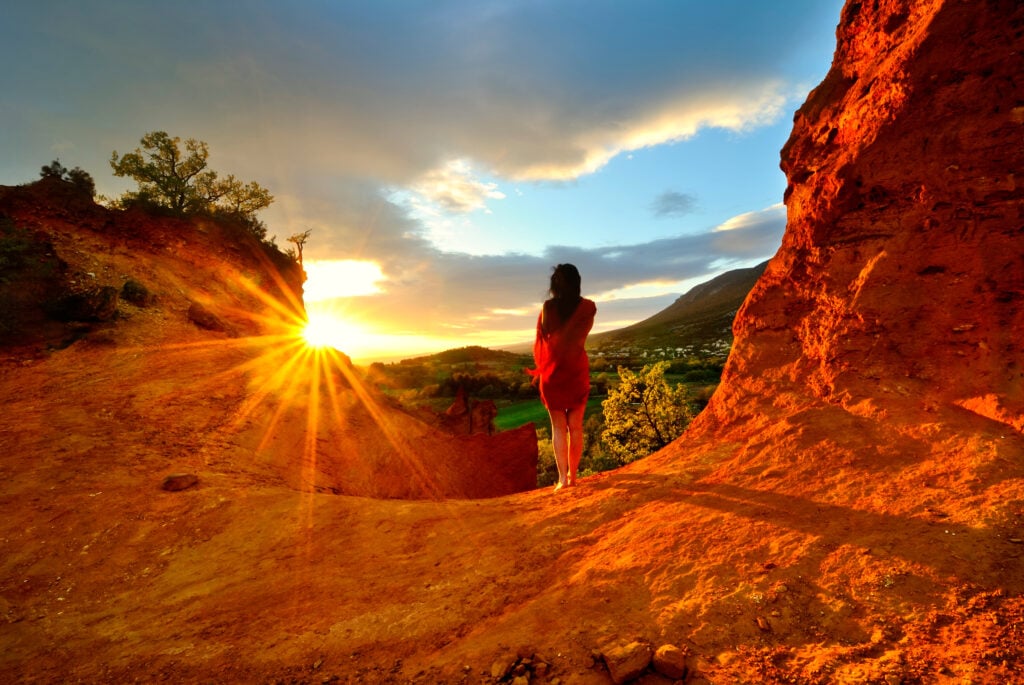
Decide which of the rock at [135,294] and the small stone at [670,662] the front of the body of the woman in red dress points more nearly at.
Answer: the rock

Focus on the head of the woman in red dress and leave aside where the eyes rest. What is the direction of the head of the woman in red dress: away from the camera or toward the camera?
away from the camera

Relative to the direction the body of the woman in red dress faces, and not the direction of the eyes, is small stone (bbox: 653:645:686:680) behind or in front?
behind

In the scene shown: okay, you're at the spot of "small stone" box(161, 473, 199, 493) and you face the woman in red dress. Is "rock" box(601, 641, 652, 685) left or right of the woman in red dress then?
right

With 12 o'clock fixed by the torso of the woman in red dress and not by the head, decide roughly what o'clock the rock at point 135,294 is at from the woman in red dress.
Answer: The rock is roughly at 10 o'clock from the woman in red dress.

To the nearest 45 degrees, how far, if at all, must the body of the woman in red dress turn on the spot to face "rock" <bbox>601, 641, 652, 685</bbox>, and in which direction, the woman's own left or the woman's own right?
approximately 180°

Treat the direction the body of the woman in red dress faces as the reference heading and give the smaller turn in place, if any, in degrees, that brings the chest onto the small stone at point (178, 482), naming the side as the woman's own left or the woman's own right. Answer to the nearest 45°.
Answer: approximately 90° to the woman's own left

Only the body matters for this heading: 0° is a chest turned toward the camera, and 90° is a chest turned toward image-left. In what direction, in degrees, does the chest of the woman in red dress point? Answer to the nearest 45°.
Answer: approximately 180°

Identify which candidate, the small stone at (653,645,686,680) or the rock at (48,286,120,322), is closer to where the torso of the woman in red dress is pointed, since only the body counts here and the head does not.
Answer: the rock

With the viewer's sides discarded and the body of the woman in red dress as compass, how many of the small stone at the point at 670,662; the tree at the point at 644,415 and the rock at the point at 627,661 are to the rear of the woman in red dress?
2
